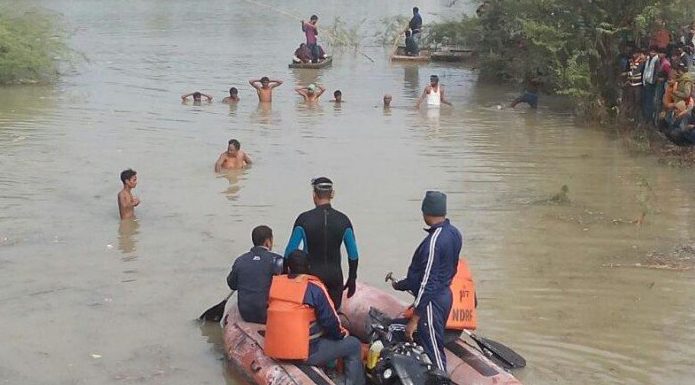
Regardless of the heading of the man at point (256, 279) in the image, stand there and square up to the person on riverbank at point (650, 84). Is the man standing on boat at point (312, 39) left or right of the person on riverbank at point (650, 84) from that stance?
left

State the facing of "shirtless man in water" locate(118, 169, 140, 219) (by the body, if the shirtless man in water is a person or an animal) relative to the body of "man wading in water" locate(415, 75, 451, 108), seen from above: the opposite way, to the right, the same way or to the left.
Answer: to the left

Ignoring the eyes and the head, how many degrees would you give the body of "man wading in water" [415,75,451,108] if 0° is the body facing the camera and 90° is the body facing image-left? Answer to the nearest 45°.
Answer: approximately 0°

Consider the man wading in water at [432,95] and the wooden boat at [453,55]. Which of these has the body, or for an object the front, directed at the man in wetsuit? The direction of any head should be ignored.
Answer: the man wading in water

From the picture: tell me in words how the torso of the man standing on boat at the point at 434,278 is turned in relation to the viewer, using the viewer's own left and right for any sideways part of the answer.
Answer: facing away from the viewer and to the left of the viewer

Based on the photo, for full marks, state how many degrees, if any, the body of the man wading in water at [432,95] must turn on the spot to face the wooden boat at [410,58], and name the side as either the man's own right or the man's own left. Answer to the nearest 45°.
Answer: approximately 180°

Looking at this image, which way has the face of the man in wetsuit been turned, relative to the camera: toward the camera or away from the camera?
away from the camera

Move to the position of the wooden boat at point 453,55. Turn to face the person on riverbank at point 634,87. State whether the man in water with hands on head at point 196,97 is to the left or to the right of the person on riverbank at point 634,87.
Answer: right

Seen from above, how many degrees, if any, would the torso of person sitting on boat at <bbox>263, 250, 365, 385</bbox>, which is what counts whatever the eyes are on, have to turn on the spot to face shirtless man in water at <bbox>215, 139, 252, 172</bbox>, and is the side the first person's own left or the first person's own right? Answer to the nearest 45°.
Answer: approximately 45° to the first person's own left

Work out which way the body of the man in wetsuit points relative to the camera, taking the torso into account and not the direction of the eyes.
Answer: away from the camera

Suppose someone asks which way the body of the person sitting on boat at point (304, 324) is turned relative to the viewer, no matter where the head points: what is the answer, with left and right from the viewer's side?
facing away from the viewer and to the right of the viewer

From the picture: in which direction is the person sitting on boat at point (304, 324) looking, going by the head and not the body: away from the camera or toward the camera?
away from the camera
